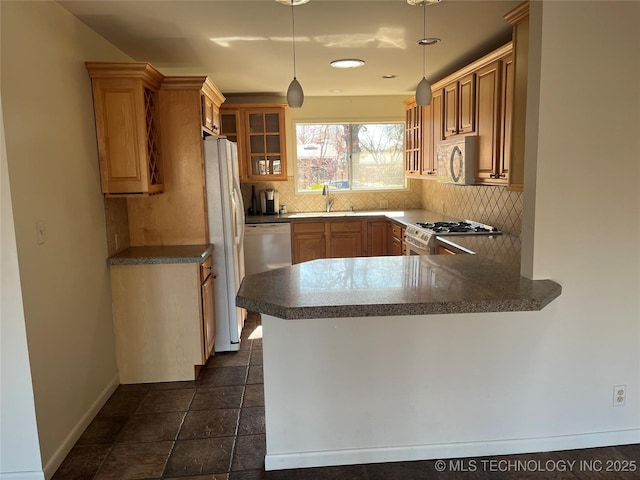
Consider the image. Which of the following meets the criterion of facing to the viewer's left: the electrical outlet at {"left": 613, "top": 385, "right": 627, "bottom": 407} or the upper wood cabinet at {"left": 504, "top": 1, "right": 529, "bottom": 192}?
the upper wood cabinet

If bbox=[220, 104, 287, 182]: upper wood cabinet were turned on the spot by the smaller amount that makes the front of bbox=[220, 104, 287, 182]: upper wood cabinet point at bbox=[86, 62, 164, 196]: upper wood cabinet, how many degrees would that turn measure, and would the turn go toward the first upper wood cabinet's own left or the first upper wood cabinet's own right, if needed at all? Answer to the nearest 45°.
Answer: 0° — it already faces it

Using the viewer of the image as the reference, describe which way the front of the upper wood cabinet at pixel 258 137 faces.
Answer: facing the viewer

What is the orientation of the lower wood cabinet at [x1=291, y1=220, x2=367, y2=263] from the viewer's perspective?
toward the camera

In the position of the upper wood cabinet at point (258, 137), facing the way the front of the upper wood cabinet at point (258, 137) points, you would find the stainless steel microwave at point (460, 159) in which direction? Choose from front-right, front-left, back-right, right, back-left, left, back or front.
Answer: front-left

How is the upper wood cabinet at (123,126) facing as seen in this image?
to the viewer's right

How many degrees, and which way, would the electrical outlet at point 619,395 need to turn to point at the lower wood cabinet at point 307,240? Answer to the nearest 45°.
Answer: approximately 135° to its right

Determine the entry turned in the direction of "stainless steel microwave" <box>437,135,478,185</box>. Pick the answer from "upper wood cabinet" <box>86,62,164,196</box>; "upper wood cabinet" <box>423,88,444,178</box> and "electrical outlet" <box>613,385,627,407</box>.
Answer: "upper wood cabinet" <box>86,62,164,196</box>

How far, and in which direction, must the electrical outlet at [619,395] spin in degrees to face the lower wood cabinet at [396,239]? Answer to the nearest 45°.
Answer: approximately 135° to its right

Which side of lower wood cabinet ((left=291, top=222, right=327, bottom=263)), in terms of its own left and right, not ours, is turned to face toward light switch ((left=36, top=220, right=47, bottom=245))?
front

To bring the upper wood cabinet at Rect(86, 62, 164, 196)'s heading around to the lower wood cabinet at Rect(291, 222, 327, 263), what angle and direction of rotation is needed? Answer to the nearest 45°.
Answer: approximately 45° to its left

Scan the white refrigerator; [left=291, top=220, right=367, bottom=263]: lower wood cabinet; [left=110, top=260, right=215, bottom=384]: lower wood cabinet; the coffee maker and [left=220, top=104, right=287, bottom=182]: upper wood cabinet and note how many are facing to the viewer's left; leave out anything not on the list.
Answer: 0

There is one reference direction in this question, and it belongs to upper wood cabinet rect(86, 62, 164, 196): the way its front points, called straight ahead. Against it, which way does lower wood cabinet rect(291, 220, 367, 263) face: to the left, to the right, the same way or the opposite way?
to the right

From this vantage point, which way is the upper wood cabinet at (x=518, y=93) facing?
to the viewer's left

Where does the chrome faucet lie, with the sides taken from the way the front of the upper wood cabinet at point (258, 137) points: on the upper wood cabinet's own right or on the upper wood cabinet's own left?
on the upper wood cabinet's own left

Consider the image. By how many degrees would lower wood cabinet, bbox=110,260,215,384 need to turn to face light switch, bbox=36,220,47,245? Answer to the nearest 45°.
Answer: approximately 135° to its right

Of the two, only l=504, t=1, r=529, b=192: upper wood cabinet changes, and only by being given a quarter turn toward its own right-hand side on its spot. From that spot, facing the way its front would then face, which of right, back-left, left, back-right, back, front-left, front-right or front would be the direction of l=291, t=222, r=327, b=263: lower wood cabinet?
front-left

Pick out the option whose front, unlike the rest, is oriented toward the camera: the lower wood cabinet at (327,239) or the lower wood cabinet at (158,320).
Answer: the lower wood cabinet at (327,239)

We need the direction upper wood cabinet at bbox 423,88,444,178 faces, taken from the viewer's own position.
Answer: facing to the left of the viewer

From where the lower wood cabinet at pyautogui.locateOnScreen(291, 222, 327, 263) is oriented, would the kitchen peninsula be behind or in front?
in front

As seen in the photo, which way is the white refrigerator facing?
to the viewer's right

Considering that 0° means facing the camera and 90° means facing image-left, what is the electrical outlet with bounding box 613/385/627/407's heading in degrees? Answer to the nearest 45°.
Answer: approximately 0°

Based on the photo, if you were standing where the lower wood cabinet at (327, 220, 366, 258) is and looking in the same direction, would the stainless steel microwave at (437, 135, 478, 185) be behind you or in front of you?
in front
